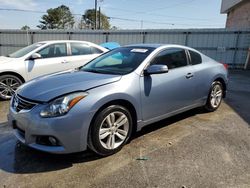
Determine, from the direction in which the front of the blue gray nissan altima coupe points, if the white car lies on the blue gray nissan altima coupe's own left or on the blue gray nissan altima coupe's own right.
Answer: on the blue gray nissan altima coupe's own right

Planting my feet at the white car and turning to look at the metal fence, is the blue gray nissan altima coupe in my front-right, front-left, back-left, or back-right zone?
back-right

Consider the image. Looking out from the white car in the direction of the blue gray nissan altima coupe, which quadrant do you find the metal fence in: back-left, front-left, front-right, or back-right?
back-left

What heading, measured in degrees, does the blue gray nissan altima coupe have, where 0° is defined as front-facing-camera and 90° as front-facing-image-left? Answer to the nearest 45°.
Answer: approximately 45°

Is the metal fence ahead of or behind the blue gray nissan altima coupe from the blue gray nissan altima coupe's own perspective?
behind
